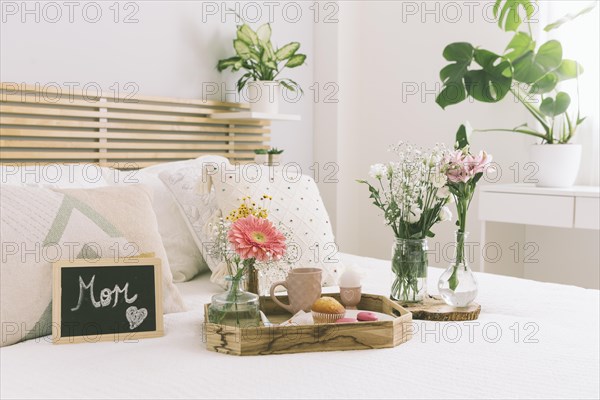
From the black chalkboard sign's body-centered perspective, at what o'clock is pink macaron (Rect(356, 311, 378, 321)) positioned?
The pink macaron is roughly at 10 o'clock from the black chalkboard sign.

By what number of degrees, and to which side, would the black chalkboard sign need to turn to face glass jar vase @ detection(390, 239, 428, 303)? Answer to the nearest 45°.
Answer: approximately 90° to its left

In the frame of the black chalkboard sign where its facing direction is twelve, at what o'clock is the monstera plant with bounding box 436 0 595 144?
The monstera plant is roughly at 8 o'clock from the black chalkboard sign.

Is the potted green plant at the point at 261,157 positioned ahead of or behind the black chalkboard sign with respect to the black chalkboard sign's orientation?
behind

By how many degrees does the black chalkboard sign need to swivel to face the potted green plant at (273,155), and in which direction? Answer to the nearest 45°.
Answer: approximately 135° to its left

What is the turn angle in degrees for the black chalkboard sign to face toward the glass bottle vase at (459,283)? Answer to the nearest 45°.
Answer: approximately 90° to its left

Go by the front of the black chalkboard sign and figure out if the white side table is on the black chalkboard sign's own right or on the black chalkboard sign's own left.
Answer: on the black chalkboard sign's own left

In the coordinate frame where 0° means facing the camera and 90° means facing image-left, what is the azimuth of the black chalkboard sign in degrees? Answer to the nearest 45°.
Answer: approximately 0°
